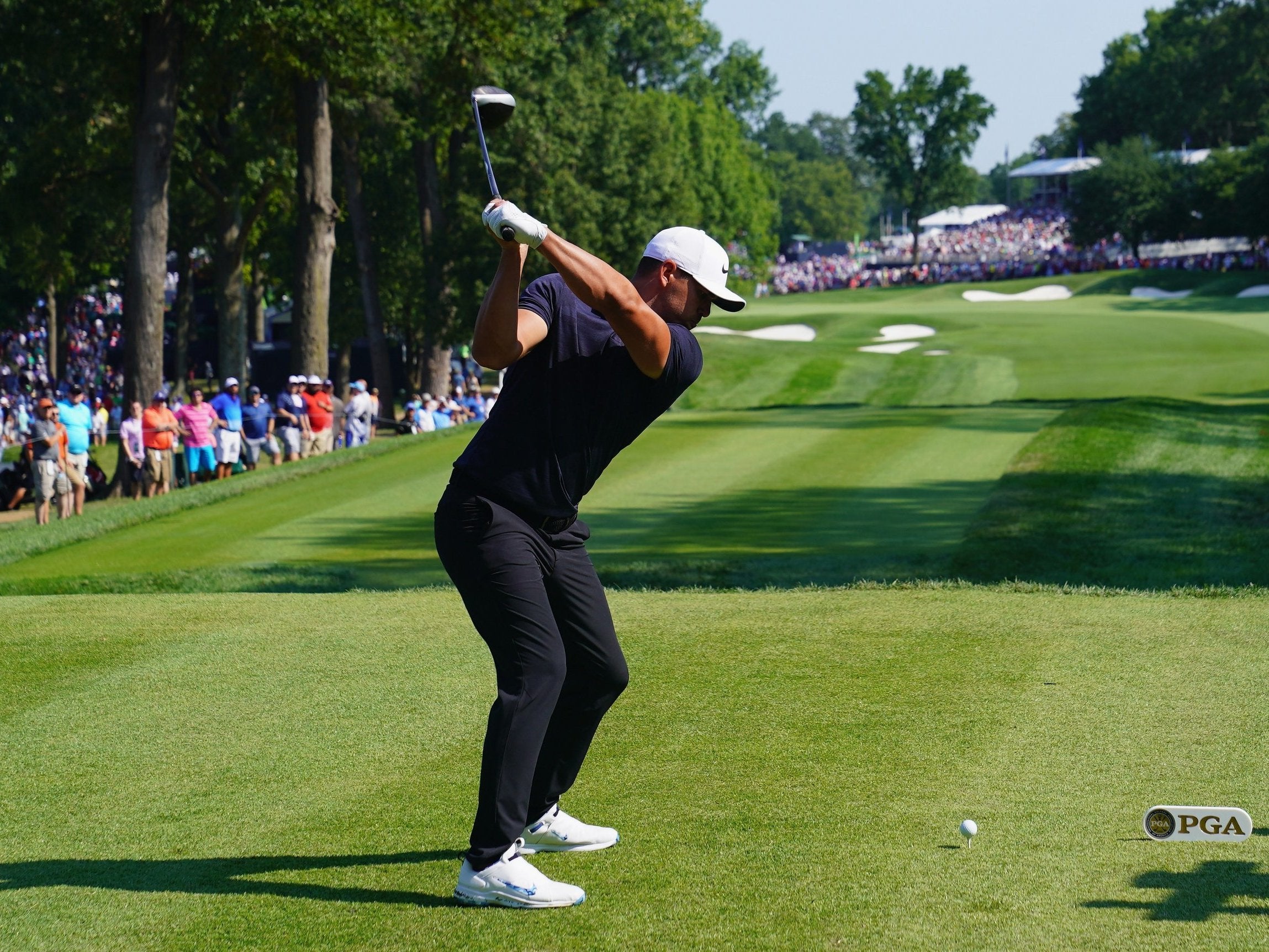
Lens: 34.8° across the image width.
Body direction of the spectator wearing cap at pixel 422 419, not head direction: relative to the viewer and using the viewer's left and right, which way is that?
facing the viewer and to the right of the viewer

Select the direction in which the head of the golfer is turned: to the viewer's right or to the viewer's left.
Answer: to the viewer's right

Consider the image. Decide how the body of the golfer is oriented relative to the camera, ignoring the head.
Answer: to the viewer's right

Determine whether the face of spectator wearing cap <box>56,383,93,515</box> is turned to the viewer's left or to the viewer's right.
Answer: to the viewer's right

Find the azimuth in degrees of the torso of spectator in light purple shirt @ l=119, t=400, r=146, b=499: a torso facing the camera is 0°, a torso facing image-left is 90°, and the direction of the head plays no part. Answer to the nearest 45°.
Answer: approximately 315°

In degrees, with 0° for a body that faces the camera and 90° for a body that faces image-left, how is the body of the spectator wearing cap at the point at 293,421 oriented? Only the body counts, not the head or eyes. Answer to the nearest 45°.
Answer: approximately 315°

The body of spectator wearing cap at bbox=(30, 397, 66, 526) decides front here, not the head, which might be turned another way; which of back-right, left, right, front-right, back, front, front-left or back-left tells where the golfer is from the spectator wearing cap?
front-right

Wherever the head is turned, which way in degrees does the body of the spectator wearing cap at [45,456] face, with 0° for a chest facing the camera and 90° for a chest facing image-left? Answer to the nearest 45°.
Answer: approximately 315°

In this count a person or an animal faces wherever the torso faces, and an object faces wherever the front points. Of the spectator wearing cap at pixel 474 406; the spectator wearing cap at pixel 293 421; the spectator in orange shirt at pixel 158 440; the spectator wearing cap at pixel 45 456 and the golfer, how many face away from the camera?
0

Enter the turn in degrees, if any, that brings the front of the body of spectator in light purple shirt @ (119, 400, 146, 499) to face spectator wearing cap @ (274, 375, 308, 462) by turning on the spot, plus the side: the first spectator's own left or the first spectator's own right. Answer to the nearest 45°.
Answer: approximately 90° to the first spectator's own left

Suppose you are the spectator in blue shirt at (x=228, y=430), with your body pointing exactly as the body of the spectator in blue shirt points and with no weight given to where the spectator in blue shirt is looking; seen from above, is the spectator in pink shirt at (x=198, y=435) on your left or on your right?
on your right

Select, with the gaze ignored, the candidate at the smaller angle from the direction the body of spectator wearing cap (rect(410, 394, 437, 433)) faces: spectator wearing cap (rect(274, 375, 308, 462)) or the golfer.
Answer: the golfer
